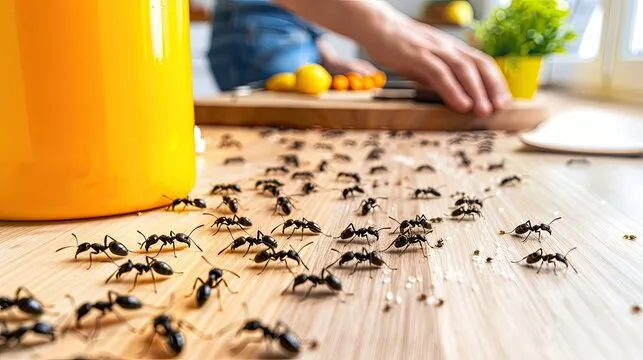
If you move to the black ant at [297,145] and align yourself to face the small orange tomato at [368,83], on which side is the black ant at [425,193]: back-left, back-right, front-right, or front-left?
back-right

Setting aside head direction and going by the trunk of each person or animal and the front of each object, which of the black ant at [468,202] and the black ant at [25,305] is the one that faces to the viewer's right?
the black ant at [468,202]

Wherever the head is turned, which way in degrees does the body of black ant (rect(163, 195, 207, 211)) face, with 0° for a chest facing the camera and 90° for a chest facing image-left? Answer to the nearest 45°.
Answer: approximately 90°

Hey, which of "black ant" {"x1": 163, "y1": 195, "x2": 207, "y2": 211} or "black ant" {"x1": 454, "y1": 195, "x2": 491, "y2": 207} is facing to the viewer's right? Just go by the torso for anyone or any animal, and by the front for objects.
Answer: "black ant" {"x1": 454, "y1": 195, "x2": 491, "y2": 207}

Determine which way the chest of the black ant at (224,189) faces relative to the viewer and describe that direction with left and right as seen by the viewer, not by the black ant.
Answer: facing to the left of the viewer

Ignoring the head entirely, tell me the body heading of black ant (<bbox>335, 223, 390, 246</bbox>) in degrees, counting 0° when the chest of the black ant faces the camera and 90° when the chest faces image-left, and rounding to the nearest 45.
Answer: approximately 270°

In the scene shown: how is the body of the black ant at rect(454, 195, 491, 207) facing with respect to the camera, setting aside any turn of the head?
to the viewer's right
